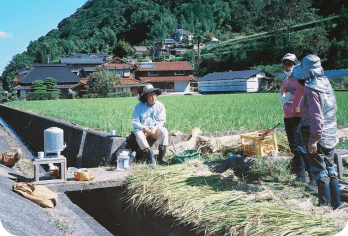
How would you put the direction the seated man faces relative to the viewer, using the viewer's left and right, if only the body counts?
facing the viewer and to the right of the viewer

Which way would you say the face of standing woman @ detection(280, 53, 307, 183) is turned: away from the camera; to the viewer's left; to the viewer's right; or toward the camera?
toward the camera

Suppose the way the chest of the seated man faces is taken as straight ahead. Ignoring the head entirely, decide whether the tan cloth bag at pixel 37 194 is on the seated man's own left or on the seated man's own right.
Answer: on the seated man's own right

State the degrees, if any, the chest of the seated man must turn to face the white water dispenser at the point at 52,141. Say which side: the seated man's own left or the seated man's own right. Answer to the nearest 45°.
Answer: approximately 90° to the seated man's own right

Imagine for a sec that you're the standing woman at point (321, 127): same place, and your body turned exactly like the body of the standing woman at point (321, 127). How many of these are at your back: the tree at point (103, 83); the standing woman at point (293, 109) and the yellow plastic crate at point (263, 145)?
0

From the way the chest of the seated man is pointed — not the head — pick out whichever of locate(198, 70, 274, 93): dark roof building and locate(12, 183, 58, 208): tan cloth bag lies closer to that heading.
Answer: the tan cloth bag

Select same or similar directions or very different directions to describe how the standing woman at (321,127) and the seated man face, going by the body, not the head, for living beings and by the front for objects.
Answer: very different directions

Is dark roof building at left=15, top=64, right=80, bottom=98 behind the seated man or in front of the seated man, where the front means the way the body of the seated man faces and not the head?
behind

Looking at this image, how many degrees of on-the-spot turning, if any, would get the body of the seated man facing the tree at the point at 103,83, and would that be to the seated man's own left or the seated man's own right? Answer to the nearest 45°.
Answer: approximately 135° to the seated man's own left

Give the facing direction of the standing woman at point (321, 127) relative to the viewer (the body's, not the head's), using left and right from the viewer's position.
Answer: facing away from the viewer and to the left of the viewer

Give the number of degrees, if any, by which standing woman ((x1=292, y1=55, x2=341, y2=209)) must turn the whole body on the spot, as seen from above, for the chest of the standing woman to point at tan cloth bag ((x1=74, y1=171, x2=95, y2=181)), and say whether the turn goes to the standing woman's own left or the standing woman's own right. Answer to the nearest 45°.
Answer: approximately 45° to the standing woman's own left

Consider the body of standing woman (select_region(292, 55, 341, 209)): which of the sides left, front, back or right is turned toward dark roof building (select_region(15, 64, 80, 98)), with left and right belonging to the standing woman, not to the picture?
front

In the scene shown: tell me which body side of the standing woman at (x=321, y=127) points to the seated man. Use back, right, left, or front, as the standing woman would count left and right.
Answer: front

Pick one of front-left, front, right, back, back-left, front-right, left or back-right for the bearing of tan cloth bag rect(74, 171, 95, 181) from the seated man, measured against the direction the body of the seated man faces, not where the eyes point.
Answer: right
